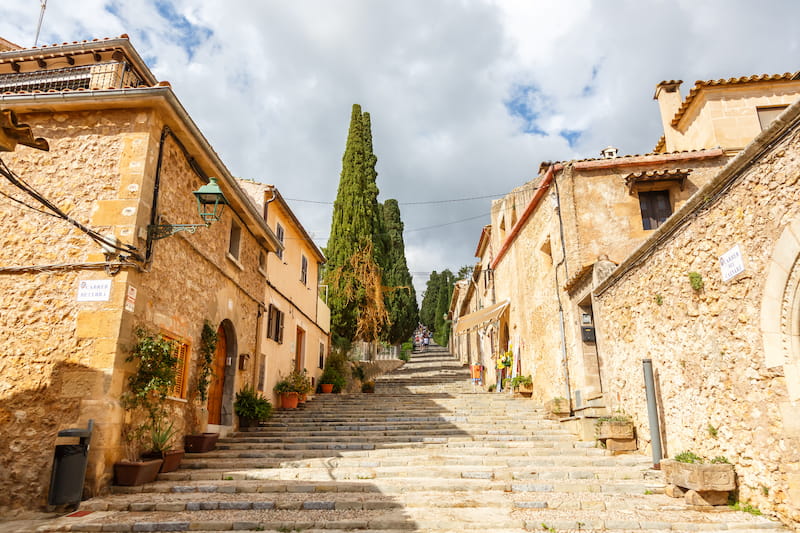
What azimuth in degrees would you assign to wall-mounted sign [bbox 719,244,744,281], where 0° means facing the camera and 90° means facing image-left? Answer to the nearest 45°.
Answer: approximately 45°

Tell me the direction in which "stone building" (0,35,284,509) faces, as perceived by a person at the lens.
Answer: facing the viewer and to the right of the viewer

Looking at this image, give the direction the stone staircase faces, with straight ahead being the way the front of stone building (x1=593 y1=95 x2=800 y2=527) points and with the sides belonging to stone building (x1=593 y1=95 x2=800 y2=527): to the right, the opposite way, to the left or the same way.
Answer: to the left

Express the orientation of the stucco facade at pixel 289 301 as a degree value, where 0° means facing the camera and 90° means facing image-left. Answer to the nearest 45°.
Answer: approximately 315°

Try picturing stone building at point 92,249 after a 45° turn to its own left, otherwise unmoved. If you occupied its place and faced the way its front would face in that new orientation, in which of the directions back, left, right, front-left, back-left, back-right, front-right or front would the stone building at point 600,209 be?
front

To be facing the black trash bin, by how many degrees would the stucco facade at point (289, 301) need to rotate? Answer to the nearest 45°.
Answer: approximately 45° to its right

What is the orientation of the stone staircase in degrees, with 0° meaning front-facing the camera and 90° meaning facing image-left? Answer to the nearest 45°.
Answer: approximately 0°

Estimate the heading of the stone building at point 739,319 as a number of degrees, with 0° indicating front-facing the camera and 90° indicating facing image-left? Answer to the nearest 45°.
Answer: approximately 45°

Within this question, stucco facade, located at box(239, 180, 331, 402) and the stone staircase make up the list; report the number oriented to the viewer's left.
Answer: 0

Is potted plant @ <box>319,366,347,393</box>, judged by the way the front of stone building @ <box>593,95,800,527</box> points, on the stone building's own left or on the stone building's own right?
on the stone building's own right

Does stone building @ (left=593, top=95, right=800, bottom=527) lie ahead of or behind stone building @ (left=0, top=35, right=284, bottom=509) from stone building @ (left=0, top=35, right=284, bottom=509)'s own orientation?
ahead

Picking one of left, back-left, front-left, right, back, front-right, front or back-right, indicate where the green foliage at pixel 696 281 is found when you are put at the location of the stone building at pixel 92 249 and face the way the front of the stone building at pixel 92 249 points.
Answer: front

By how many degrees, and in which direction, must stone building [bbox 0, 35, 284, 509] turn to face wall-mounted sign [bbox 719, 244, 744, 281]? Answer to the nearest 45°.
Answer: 0° — it already faces it
